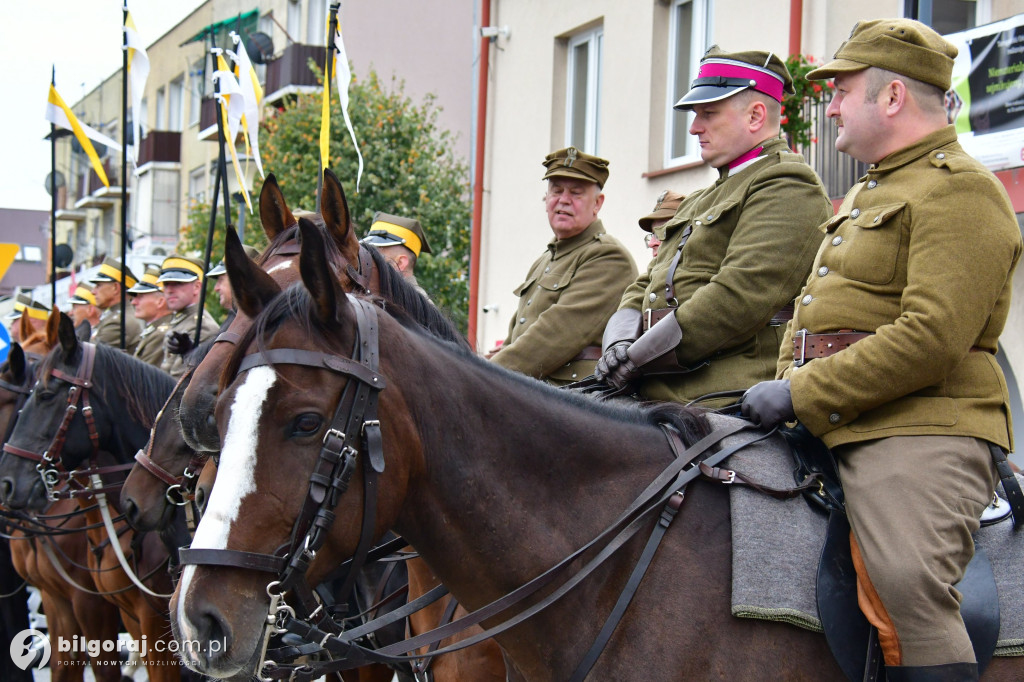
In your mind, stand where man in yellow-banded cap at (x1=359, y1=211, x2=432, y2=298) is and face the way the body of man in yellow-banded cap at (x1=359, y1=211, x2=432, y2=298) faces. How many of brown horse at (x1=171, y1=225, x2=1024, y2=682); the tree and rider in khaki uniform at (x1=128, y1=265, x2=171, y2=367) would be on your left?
1

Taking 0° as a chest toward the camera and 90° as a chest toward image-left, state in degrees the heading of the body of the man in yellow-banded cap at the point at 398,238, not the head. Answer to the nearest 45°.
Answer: approximately 90°

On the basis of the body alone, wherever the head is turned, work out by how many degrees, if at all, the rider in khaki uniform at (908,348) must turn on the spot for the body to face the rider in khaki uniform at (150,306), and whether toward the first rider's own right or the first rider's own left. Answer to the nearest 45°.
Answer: approximately 45° to the first rider's own right

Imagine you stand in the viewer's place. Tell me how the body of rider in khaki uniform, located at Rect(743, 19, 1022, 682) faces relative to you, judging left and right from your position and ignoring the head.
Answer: facing to the left of the viewer

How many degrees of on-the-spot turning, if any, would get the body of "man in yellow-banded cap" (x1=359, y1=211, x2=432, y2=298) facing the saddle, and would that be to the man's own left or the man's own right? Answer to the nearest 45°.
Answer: approximately 90° to the man's own left

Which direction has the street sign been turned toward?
toward the camera

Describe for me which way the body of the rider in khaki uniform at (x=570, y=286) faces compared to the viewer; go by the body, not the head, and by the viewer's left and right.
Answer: facing the viewer and to the left of the viewer

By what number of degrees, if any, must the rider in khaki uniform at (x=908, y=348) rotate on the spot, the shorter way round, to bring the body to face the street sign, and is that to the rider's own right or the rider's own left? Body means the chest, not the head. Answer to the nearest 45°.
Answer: approximately 45° to the rider's own right

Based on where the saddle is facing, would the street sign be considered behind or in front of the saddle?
in front

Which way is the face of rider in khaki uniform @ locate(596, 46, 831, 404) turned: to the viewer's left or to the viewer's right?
to the viewer's left

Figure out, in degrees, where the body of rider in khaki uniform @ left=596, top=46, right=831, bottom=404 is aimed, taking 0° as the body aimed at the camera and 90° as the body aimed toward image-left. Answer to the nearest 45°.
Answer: approximately 45°

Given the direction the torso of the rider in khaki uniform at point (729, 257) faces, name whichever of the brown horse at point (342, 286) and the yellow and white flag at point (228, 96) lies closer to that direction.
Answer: the brown horse

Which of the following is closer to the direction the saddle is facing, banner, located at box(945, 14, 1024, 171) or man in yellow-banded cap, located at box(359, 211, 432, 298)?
the man in yellow-banded cap

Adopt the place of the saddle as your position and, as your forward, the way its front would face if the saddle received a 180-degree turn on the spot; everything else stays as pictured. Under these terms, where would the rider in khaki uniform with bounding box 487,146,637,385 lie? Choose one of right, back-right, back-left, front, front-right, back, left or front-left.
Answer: back-left

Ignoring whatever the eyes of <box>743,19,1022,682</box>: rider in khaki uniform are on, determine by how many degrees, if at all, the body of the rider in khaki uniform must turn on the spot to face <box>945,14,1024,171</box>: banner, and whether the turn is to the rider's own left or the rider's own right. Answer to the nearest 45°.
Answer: approximately 90° to the rider's own right

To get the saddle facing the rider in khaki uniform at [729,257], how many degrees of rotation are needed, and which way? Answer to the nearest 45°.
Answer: approximately 45° to its right

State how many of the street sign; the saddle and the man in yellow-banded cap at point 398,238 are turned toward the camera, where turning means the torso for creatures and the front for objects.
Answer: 1
